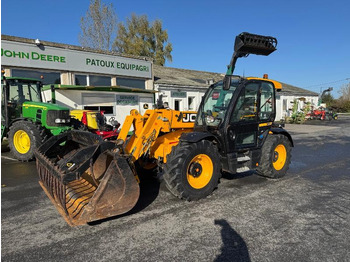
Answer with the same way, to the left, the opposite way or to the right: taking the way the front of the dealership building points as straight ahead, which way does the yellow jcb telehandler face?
to the right

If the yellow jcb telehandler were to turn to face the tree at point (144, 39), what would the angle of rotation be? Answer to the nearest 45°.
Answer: approximately 135° to its right

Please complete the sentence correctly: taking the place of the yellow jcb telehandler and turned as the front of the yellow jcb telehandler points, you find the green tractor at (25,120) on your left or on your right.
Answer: on your right

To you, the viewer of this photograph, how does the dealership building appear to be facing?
facing the viewer and to the right of the viewer

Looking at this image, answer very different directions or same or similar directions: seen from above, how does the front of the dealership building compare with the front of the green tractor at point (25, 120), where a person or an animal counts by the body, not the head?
same or similar directions

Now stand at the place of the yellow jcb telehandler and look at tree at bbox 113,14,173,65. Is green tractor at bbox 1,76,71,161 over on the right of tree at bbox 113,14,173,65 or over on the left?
left

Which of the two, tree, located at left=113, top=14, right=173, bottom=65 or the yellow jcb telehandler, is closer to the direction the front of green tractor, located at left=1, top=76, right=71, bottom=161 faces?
the yellow jcb telehandler

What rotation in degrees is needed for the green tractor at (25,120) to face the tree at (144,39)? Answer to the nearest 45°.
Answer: approximately 90° to its left

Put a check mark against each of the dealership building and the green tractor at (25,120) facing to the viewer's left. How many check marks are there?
0

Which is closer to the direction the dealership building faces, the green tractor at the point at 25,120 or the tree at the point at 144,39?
the green tractor

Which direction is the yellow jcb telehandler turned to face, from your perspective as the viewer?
facing the viewer and to the left of the viewer

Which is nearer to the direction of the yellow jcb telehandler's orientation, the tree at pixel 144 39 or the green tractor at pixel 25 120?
the green tractor

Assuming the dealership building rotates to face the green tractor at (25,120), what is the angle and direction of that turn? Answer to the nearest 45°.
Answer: approximately 45° to its right
